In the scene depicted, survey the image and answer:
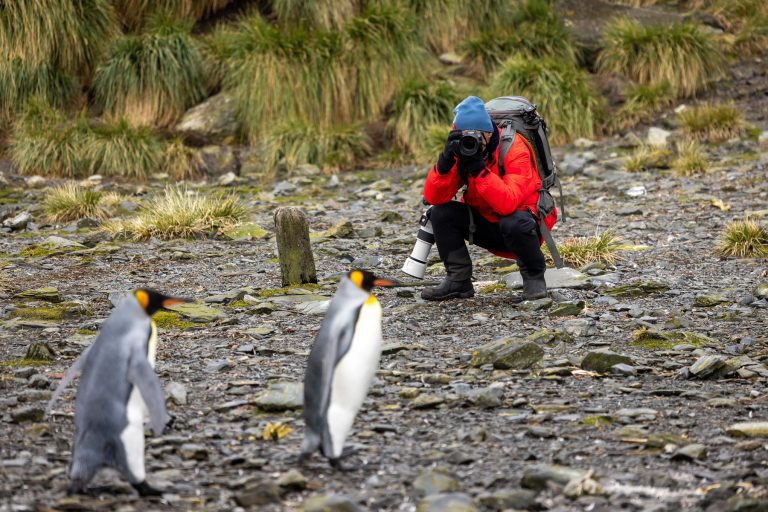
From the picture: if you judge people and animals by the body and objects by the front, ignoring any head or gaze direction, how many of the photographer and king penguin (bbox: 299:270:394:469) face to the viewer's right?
1

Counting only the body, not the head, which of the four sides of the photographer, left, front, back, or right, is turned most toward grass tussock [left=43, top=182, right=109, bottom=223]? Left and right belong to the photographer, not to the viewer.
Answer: right

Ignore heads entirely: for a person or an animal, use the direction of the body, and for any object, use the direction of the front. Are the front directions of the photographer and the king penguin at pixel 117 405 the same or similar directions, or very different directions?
very different directions

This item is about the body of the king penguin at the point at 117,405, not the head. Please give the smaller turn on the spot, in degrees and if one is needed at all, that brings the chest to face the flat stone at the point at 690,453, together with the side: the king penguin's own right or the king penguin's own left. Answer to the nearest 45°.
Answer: approximately 45° to the king penguin's own right

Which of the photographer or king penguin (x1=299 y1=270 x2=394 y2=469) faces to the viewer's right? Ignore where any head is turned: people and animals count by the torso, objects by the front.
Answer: the king penguin

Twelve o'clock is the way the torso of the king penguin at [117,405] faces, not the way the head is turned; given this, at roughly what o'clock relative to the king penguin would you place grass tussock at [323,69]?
The grass tussock is roughly at 11 o'clock from the king penguin.

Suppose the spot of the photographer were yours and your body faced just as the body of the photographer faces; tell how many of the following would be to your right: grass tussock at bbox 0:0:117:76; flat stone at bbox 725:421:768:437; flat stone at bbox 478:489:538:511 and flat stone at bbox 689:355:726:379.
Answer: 1

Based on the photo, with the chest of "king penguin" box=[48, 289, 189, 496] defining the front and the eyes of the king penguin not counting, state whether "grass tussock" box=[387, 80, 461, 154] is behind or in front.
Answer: in front

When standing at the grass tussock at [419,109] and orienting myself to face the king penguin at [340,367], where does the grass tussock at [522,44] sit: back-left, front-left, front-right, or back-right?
back-left

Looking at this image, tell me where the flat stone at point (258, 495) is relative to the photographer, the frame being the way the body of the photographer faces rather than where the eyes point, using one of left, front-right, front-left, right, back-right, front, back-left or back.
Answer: front-left

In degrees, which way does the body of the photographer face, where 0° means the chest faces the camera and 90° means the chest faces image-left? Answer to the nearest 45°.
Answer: approximately 45°
